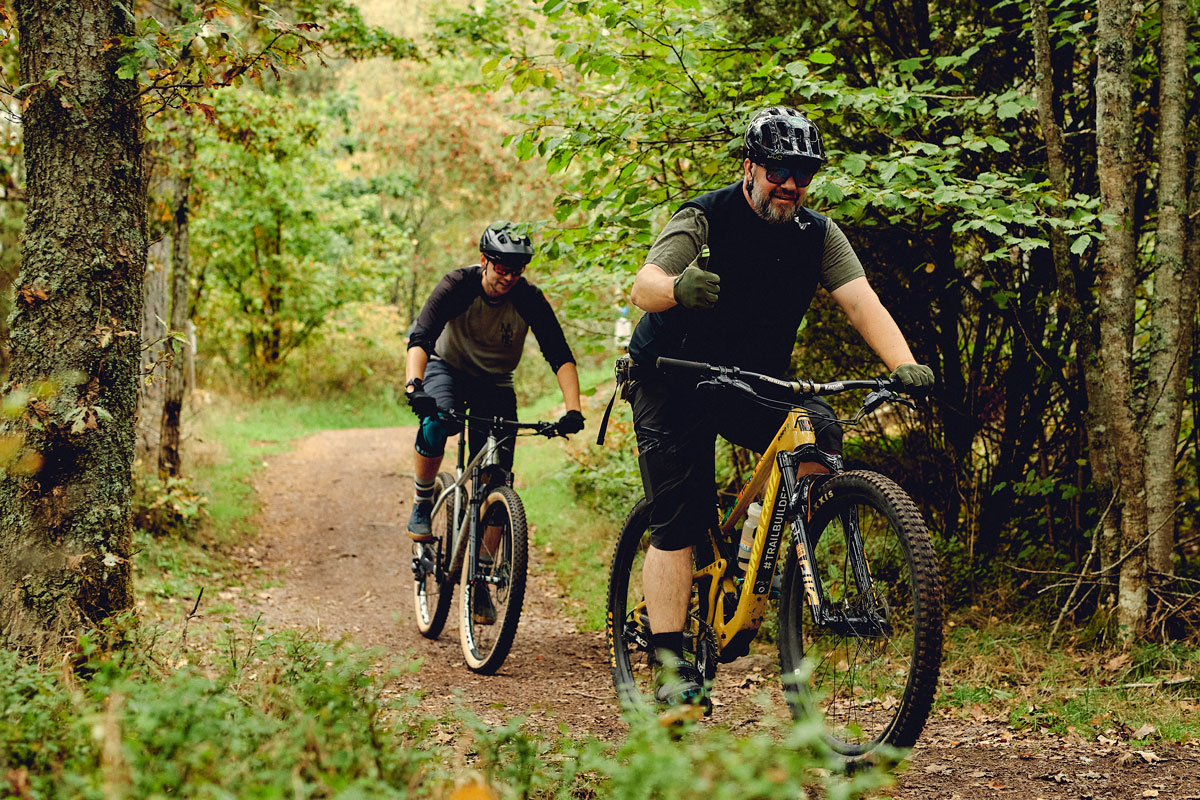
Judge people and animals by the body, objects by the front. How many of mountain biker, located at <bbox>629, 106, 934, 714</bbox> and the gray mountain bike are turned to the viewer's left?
0

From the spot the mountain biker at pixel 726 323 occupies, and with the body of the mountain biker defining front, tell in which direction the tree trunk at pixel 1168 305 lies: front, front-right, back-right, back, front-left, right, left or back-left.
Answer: left

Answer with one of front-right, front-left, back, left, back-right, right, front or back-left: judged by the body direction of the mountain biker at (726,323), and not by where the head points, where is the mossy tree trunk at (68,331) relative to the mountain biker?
back-right

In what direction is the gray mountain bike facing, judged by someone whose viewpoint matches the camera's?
facing the viewer and to the right of the viewer

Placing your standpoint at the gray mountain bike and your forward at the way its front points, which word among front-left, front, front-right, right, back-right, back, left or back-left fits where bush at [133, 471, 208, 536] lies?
back

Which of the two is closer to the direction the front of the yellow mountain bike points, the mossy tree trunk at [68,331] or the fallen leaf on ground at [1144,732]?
the fallen leaf on ground

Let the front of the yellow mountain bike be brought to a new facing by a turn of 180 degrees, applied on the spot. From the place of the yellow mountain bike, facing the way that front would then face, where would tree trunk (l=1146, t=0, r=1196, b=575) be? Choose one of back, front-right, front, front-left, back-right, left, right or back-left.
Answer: right

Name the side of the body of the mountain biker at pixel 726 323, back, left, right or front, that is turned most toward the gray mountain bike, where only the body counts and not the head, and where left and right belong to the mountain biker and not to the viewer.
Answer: back

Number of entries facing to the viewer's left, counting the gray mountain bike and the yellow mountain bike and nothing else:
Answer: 0

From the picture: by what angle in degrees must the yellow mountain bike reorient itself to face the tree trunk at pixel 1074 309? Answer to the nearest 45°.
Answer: approximately 90° to its left

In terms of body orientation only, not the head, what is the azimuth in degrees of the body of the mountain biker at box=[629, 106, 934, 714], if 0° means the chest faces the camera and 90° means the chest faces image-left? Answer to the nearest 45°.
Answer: approximately 315°

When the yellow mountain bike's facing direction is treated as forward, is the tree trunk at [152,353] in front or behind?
behind

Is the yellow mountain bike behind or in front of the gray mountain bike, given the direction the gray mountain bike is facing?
in front

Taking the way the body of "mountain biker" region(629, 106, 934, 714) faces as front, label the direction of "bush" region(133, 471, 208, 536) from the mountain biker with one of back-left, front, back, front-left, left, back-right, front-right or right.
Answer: back

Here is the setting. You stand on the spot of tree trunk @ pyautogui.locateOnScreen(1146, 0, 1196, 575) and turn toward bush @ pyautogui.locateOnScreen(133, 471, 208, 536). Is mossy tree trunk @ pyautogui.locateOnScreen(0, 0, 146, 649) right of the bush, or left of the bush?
left
